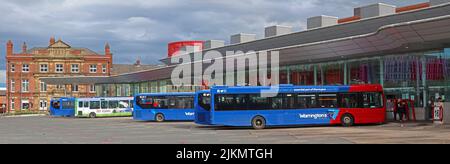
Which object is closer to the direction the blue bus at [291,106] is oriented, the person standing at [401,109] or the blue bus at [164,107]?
the person standing

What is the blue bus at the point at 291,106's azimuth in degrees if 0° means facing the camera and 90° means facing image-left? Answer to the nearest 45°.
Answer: approximately 225°

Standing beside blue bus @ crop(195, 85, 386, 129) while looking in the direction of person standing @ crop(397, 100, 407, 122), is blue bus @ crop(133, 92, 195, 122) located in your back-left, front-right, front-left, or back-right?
back-left

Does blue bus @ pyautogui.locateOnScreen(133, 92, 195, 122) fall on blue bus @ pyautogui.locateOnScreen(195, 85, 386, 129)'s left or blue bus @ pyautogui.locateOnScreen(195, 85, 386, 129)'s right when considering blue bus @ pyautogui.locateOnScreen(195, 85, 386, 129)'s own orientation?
on its left
